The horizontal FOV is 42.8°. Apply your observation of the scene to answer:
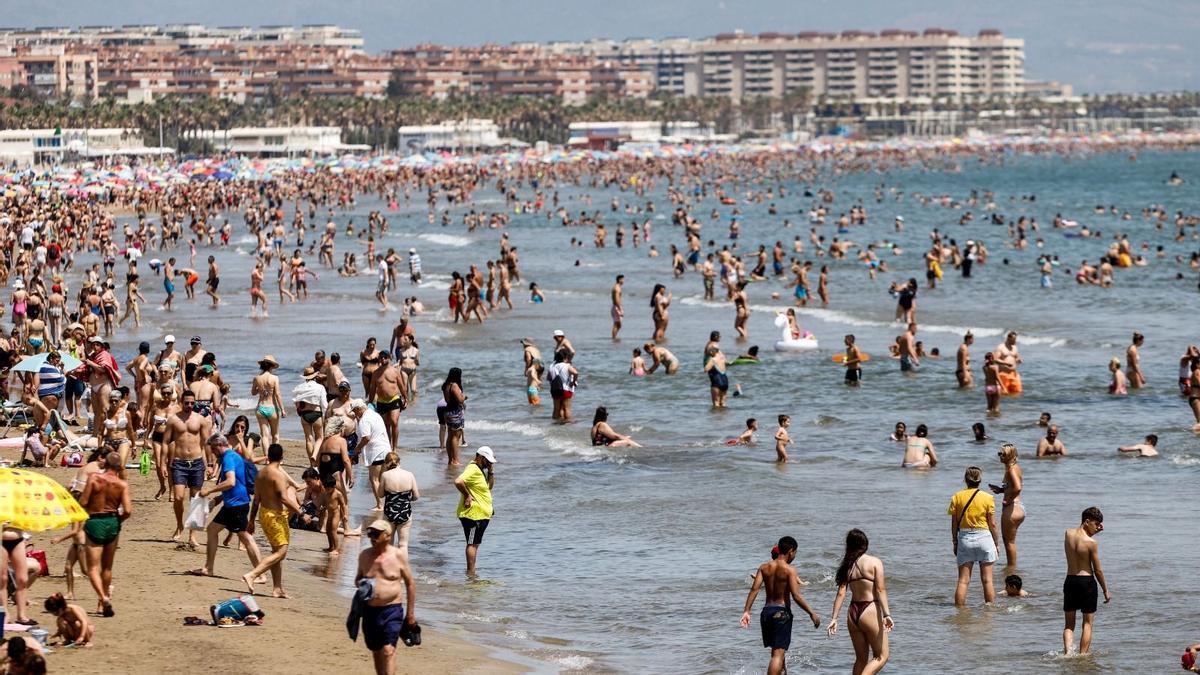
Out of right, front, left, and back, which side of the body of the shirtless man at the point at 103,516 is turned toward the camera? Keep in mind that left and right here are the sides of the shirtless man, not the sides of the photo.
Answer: back

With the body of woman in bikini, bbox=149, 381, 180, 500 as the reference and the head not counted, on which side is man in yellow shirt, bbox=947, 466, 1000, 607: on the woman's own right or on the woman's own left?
on the woman's own left

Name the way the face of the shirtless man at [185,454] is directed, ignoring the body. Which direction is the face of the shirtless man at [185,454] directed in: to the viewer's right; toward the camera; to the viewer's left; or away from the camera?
toward the camera

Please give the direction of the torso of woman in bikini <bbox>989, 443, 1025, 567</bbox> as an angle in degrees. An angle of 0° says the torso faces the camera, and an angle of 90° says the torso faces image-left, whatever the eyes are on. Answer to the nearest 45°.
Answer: approximately 90°

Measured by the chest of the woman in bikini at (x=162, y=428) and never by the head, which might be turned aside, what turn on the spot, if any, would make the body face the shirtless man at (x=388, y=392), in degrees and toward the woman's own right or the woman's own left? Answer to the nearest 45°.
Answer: approximately 135° to the woman's own left

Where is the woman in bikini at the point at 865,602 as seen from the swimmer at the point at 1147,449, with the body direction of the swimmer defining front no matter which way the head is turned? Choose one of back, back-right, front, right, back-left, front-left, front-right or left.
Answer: left

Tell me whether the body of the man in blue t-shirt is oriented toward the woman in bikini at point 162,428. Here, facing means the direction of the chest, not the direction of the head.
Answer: no

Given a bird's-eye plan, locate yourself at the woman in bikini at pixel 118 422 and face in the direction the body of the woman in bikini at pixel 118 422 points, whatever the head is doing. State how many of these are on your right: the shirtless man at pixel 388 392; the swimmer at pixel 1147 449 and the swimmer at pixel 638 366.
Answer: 0

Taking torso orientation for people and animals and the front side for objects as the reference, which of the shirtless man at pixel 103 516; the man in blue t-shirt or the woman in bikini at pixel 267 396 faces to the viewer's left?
the man in blue t-shirt

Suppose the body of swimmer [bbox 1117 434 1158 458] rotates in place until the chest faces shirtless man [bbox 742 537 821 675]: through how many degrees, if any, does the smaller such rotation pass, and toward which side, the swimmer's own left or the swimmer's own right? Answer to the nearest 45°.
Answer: approximately 90° to the swimmer's own left

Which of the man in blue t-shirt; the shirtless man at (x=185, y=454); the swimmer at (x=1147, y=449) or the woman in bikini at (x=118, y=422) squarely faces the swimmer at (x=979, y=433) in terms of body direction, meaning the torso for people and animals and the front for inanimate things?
the swimmer at (x=1147, y=449)

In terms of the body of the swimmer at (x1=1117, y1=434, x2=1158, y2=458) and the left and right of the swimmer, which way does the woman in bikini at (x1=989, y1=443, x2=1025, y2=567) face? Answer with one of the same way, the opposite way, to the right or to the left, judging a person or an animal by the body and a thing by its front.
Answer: the same way

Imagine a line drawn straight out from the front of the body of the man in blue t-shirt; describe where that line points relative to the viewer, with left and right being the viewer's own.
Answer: facing to the left of the viewer
